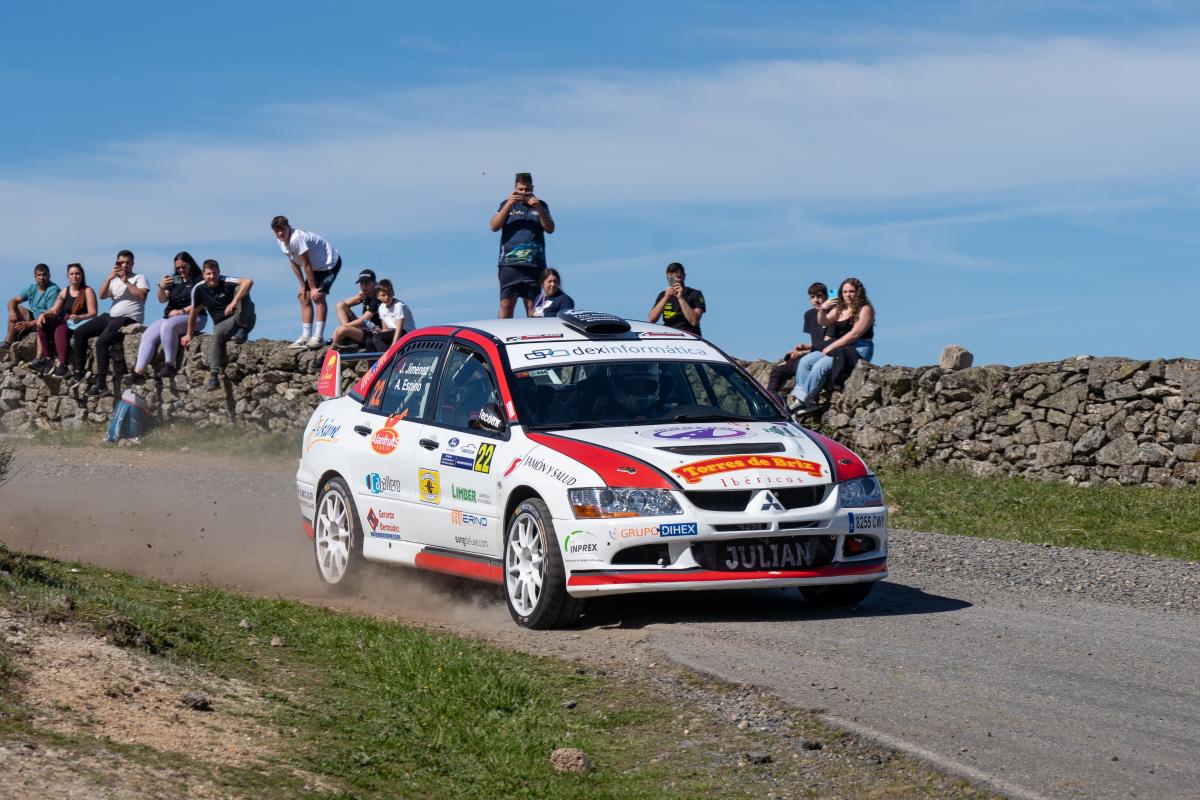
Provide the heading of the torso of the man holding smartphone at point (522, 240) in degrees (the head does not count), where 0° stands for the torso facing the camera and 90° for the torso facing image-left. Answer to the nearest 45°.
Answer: approximately 0°

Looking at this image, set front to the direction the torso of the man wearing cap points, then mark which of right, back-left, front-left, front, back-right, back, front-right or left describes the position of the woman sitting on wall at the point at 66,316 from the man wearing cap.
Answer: right

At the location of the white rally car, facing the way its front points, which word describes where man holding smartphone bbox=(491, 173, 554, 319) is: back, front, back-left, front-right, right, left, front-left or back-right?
back-left

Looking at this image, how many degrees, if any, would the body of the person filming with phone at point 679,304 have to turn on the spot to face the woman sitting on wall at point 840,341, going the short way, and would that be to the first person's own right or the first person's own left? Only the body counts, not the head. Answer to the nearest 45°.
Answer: approximately 90° to the first person's own left

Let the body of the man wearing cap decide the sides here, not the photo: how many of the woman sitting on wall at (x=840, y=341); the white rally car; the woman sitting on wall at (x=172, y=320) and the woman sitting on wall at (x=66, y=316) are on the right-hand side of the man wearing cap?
2

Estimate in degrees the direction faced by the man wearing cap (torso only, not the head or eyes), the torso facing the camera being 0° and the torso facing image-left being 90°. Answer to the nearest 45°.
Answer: approximately 45°

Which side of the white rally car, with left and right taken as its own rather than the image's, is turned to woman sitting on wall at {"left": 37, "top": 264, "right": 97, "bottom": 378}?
back

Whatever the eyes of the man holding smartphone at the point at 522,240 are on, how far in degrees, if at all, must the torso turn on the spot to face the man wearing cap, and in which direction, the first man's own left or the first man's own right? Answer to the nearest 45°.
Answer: approximately 135° to the first man's own right

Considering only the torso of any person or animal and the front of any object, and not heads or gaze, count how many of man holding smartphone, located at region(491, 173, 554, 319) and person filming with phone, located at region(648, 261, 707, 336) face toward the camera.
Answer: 2

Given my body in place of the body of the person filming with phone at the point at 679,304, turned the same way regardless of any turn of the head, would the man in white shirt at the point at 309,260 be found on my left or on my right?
on my right
